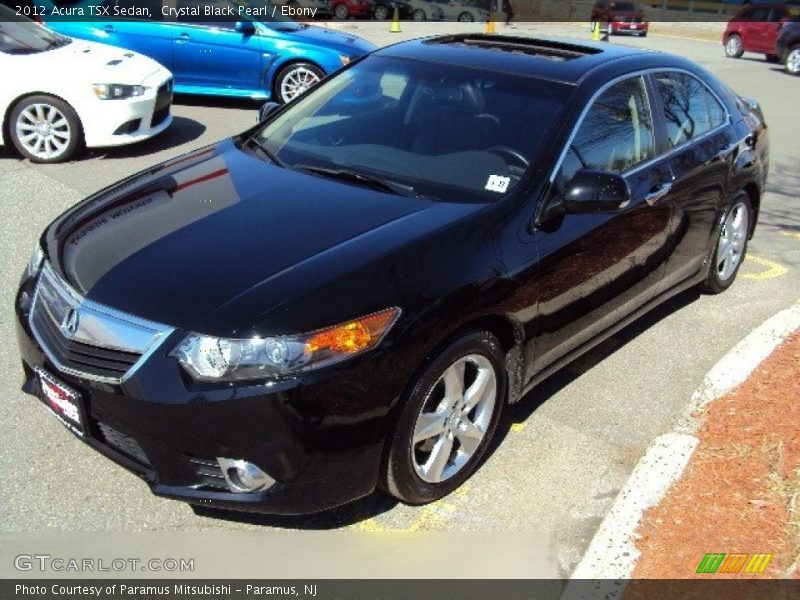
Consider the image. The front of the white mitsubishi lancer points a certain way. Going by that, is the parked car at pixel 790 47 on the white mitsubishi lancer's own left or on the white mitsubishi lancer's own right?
on the white mitsubishi lancer's own left

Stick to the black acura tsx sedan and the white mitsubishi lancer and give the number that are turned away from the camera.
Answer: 0

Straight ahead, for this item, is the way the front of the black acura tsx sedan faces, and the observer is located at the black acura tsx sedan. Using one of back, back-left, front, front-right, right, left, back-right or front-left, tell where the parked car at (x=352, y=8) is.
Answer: back-right

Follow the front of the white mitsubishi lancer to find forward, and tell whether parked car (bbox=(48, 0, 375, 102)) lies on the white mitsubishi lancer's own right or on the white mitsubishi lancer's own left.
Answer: on the white mitsubishi lancer's own left

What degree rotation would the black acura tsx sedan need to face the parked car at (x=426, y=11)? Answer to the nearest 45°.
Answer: approximately 135° to its right

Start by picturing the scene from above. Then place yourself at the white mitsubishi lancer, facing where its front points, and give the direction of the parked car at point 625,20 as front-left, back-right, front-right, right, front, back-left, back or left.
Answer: left

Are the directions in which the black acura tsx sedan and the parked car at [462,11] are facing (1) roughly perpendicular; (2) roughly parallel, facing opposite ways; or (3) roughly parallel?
roughly perpendicular

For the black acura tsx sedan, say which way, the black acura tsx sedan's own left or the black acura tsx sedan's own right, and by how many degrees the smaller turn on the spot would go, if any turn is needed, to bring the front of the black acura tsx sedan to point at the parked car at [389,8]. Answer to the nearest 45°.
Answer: approximately 135° to the black acura tsx sedan's own right

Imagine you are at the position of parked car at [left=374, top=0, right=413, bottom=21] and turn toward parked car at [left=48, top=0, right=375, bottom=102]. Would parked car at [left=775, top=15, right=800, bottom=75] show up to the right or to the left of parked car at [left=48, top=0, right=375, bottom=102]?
left

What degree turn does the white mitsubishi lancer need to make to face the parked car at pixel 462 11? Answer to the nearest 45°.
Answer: approximately 90° to its left

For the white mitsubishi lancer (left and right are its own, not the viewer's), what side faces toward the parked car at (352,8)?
left
